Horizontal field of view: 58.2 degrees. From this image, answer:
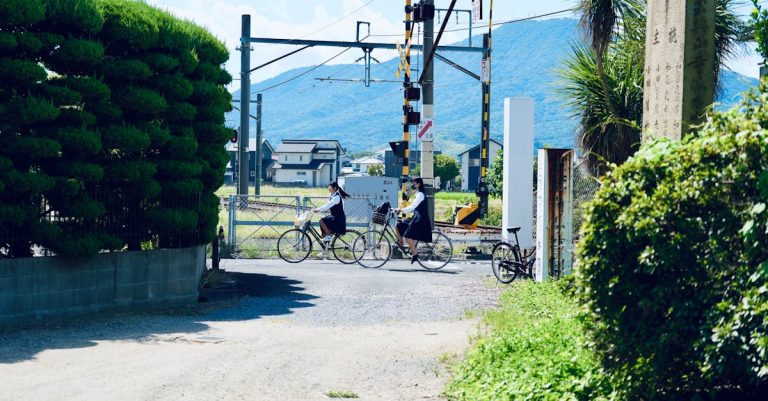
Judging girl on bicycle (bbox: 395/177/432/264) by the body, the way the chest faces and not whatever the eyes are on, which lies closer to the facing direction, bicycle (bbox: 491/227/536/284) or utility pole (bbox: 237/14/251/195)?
the utility pole

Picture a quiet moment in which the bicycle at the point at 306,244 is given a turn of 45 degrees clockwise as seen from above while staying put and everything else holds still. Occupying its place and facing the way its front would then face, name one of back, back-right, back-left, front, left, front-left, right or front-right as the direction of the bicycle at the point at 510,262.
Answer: back

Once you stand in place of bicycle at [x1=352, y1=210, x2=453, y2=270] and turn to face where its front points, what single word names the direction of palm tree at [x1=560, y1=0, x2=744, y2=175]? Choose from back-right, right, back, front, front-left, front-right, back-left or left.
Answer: back

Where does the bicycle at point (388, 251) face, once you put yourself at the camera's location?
facing to the left of the viewer

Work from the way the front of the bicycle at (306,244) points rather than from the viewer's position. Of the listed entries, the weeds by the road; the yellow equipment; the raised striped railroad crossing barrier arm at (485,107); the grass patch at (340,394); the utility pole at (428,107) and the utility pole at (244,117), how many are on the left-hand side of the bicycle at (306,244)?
2

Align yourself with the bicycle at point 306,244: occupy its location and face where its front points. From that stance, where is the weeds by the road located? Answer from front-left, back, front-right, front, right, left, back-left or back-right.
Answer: left

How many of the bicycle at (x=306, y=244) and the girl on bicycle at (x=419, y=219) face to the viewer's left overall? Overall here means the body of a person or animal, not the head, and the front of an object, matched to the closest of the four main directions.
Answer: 2

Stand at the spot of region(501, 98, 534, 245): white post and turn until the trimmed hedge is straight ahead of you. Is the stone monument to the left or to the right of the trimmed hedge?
left

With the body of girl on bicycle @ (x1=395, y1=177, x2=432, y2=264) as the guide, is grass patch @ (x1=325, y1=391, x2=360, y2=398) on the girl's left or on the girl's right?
on the girl's left

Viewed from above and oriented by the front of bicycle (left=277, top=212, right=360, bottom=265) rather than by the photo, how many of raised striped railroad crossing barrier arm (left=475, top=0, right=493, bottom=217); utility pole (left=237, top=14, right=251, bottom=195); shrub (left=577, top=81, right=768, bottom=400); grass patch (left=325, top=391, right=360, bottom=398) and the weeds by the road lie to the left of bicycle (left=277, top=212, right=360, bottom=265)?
3

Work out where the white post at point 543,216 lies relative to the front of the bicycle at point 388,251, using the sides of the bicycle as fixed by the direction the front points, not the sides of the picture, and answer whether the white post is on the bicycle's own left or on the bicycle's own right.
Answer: on the bicycle's own left

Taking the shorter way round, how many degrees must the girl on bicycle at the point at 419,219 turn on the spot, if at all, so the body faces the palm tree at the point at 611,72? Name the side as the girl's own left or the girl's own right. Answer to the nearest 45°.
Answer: approximately 180°

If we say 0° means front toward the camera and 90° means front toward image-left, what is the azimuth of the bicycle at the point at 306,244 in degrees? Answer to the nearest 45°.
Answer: approximately 90°

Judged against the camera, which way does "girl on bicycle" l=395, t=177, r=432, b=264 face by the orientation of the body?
to the viewer's left

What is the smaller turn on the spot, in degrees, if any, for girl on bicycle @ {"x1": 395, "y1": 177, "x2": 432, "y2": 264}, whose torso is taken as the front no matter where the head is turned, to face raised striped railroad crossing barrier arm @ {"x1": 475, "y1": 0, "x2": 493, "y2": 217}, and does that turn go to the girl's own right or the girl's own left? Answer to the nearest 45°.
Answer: approximately 90° to the girl's own right

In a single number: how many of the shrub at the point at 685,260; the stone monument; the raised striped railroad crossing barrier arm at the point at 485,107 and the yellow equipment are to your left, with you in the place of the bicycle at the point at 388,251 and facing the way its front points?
2
